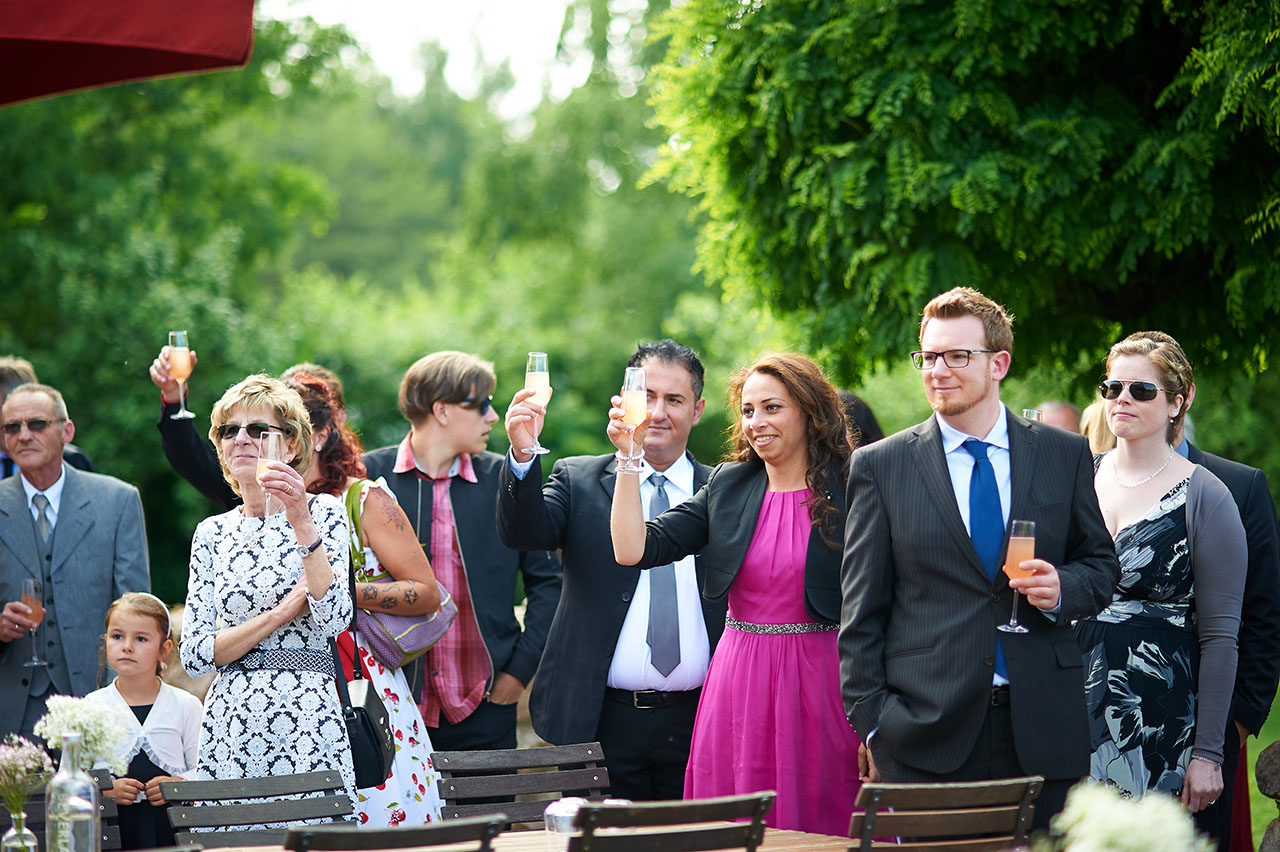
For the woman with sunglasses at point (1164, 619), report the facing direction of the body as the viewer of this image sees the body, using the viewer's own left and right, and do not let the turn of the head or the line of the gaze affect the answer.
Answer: facing the viewer and to the left of the viewer

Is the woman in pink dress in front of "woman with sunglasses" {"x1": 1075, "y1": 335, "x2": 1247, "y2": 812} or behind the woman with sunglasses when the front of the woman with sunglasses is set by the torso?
in front

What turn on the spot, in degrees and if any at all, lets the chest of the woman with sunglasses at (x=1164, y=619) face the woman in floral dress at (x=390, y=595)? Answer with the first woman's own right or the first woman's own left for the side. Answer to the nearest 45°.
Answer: approximately 45° to the first woman's own right

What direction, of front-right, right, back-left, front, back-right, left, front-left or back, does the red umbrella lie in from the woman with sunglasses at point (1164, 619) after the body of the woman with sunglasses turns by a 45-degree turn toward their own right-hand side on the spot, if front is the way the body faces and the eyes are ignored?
front-left

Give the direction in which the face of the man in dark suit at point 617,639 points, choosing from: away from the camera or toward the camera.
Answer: toward the camera

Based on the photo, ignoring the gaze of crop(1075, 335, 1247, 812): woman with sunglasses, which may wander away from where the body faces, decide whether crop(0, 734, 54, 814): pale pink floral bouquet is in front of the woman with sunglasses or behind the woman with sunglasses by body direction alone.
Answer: in front

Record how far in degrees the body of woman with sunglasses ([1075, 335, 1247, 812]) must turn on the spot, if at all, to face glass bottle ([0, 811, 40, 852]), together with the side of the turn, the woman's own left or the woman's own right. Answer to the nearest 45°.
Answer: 0° — they already face it

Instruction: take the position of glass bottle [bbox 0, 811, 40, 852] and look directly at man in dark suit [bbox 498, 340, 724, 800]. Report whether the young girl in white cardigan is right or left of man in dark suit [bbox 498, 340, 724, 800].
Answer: left
